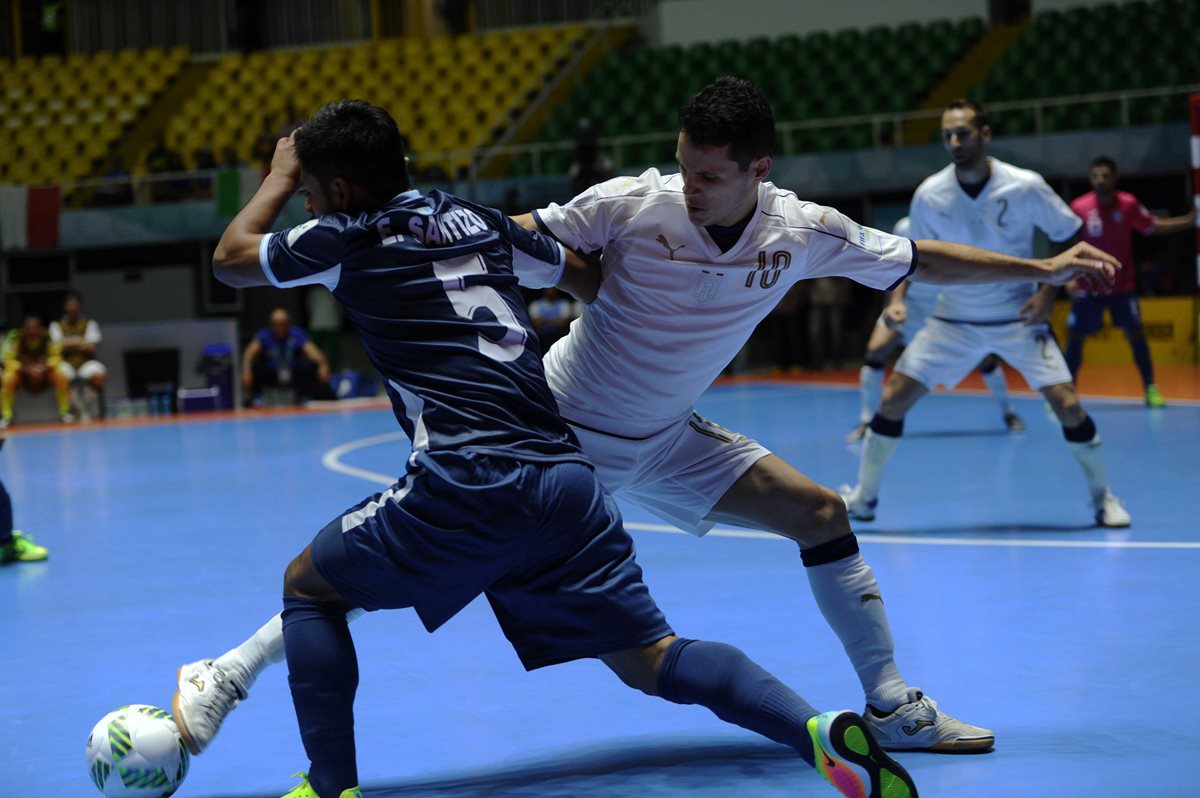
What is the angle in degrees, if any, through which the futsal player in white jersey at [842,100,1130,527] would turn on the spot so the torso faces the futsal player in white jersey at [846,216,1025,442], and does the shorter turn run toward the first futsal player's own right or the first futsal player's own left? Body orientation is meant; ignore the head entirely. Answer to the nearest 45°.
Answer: approximately 180°

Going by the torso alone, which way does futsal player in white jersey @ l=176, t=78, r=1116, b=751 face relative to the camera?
toward the camera

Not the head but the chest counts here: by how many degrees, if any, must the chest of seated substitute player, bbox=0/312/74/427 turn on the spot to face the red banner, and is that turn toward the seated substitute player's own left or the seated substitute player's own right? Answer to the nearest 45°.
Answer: approximately 180°

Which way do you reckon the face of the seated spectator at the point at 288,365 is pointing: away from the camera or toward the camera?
toward the camera

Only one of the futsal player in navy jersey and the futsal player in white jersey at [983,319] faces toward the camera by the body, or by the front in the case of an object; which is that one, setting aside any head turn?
the futsal player in white jersey

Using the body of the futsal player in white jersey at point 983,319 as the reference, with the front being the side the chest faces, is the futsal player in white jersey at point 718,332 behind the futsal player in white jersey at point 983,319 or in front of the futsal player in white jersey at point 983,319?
in front

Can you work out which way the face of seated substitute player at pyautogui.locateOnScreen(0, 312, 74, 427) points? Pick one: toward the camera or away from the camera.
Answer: toward the camera

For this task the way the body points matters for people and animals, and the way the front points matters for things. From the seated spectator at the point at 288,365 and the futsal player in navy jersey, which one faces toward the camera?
the seated spectator

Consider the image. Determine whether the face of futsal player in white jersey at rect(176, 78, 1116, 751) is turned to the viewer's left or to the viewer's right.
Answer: to the viewer's left

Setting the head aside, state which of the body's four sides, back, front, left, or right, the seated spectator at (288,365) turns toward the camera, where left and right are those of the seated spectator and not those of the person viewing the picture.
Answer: front

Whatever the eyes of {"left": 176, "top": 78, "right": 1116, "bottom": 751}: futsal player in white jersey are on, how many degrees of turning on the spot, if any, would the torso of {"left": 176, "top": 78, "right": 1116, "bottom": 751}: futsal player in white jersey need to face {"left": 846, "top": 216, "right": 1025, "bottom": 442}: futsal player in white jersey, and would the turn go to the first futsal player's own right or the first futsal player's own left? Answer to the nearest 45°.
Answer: approximately 180°

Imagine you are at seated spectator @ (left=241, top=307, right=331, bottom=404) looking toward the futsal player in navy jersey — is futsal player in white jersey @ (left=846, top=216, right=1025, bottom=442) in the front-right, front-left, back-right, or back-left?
front-left

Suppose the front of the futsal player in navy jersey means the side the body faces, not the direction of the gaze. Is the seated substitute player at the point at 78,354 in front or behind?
in front

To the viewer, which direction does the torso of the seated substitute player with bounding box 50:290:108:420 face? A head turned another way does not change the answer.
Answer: toward the camera

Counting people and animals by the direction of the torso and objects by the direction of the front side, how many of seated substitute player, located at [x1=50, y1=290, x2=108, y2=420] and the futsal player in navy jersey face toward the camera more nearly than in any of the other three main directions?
1
